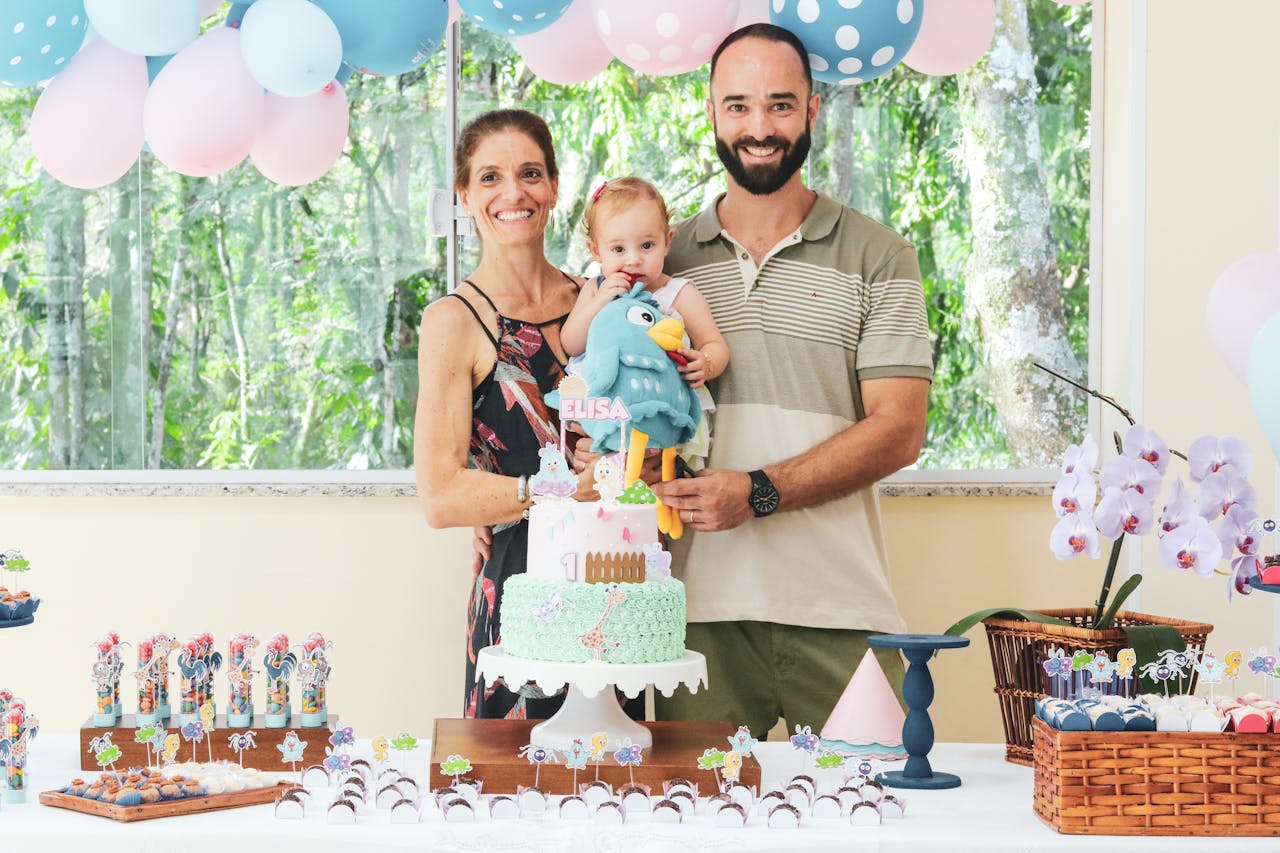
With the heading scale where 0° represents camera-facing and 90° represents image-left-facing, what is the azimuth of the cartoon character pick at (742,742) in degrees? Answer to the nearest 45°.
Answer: approximately 0°

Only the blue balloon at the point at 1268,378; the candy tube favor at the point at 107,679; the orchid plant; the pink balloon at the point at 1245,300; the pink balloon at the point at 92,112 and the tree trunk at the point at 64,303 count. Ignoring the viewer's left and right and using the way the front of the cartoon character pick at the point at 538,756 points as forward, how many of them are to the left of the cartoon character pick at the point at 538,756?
3

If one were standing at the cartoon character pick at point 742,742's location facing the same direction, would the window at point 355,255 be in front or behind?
behind

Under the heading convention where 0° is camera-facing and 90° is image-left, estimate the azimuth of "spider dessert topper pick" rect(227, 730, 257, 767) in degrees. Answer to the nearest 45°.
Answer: approximately 0°

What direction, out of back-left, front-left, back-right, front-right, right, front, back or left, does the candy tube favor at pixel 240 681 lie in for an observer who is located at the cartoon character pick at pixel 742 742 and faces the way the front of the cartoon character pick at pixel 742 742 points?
right

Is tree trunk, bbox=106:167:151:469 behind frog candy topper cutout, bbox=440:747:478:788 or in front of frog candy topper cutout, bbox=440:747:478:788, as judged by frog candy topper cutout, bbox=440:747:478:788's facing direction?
behind
